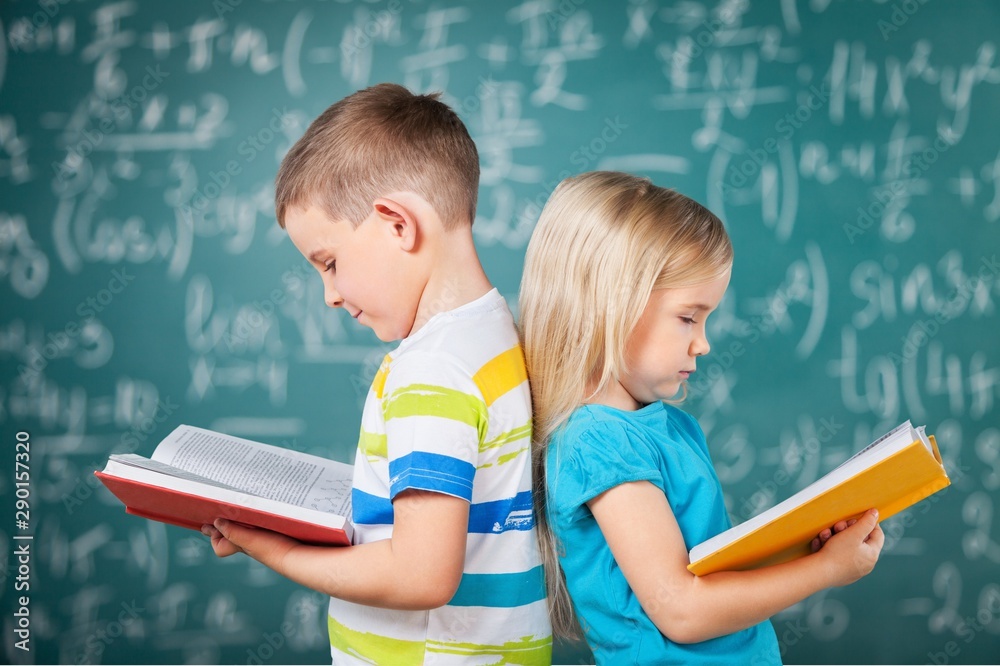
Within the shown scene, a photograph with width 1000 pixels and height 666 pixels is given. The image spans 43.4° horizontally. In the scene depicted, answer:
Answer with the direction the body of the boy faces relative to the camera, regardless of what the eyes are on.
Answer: to the viewer's left

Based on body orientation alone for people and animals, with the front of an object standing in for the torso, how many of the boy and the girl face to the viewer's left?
1

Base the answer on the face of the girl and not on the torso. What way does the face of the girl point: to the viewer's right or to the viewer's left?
to the viewer's right

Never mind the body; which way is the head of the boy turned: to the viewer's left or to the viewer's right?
to the viewer's left

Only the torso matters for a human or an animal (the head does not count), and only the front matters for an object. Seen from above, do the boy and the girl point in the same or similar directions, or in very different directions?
very different directions

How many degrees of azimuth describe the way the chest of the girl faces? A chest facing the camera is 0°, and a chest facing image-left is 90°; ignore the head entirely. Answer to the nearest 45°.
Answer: approximately 270°
